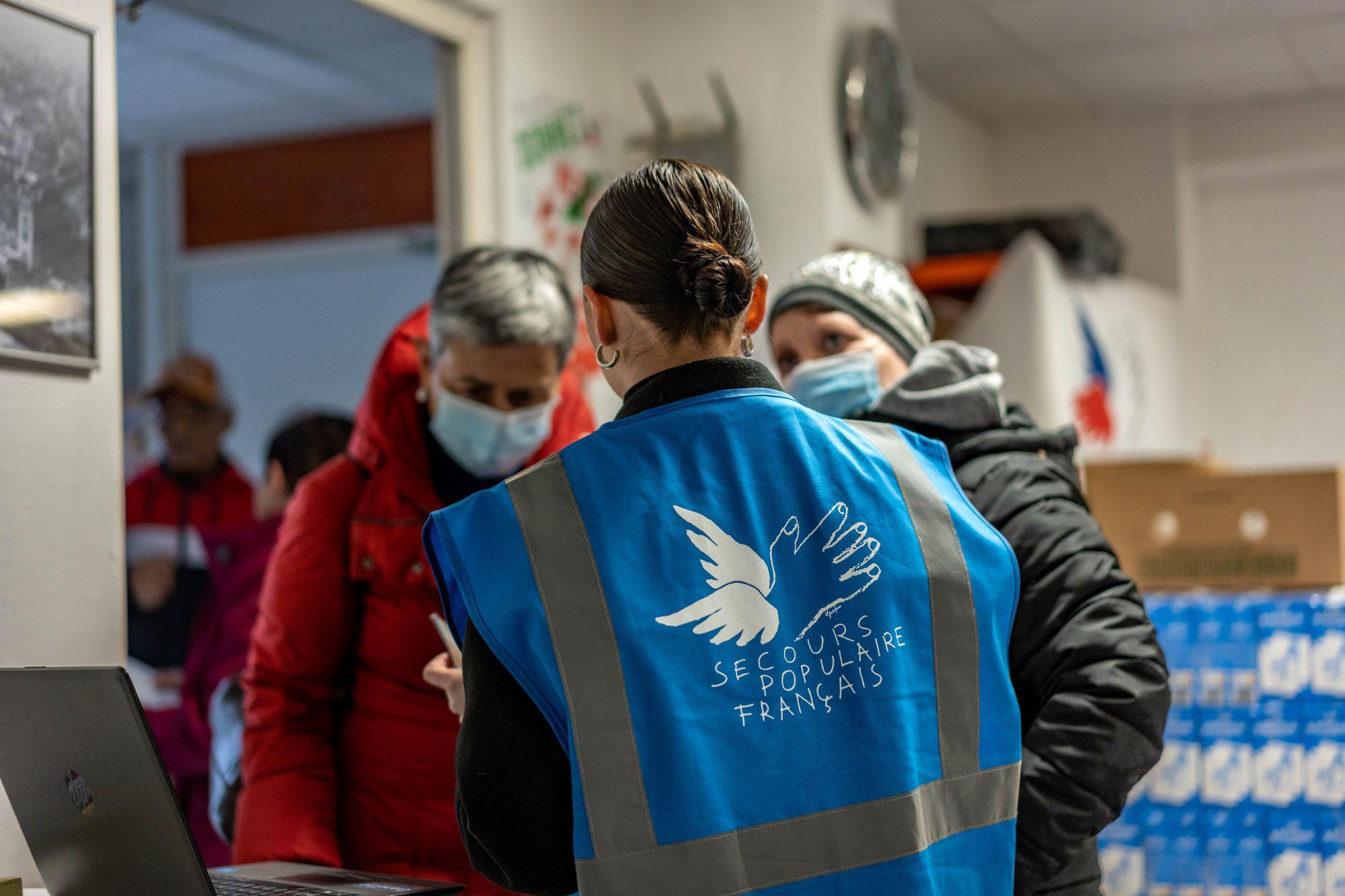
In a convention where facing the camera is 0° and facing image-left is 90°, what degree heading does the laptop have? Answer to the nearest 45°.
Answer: approximately 225°

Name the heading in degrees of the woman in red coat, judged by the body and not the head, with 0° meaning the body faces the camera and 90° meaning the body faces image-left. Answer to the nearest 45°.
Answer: approximately 315°

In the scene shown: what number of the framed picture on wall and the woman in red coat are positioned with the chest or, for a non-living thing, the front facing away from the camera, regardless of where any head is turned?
0

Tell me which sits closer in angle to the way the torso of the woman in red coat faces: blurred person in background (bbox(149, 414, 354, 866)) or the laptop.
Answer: the laptop

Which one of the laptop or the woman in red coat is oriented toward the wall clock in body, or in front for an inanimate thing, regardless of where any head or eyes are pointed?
the laptop

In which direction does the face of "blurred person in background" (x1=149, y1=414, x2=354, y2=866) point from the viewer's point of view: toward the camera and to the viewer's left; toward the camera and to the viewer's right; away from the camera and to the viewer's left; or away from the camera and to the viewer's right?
away from the camera and to the viewer's left

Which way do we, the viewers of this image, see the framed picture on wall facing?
facing the viewer and to the right of the viewer

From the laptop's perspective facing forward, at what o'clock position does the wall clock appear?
The wall clock is roughly at 12 o'clock from the laptop.

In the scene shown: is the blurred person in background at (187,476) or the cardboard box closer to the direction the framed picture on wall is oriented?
the cardboard box

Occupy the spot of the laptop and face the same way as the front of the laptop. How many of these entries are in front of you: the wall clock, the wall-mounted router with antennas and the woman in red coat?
3

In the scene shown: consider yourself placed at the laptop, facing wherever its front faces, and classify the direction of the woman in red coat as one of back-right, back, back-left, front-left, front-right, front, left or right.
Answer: front
